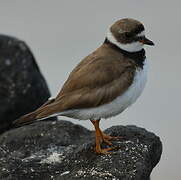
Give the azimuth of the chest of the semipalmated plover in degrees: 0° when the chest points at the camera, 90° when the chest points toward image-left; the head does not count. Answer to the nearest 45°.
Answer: approximately 270°
